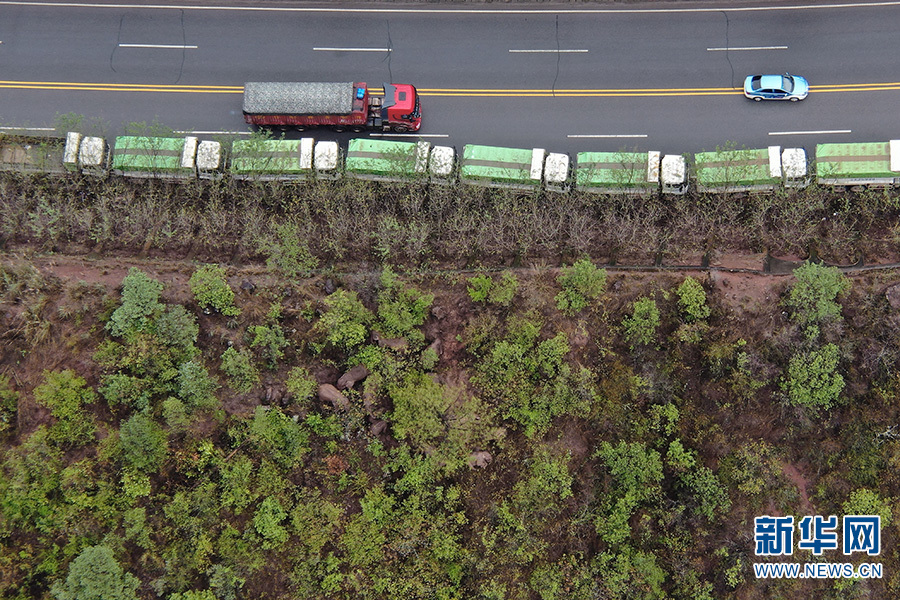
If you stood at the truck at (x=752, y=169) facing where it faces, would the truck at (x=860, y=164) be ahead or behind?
ahead

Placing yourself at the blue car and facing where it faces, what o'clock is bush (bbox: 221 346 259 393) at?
The bush is roughly at 5 o'clock from the blue car.

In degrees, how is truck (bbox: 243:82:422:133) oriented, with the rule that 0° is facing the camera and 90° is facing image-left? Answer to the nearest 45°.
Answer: approximately 270°

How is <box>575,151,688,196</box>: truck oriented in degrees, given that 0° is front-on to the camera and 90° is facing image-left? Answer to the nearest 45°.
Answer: approximately 270°

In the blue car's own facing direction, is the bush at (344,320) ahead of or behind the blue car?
behind

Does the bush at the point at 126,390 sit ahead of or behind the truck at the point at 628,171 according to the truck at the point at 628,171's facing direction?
behind

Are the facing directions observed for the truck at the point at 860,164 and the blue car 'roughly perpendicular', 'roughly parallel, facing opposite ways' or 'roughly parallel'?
roughly parallel

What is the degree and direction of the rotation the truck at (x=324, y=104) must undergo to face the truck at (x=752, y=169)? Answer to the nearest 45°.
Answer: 0° — it already faces it

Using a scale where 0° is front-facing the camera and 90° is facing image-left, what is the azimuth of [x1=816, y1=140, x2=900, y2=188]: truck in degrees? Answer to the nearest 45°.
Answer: approximately 270°

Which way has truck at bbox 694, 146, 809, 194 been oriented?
to the viewer's right

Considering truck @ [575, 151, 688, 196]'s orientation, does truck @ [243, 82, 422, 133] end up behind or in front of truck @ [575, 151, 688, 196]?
behind

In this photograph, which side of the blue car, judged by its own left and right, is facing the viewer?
right
